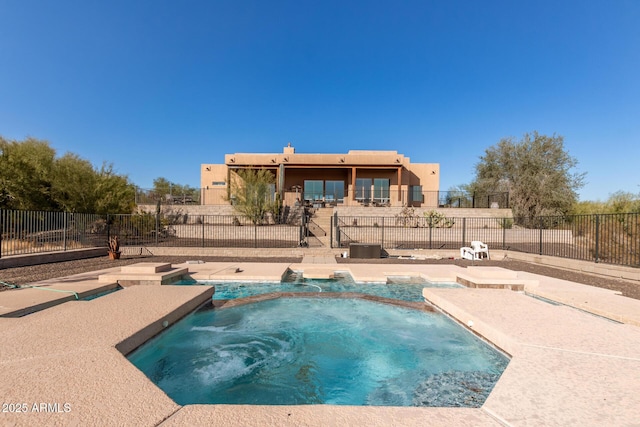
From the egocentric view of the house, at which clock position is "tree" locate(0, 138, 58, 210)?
The tree is roughly at 2 o'clock from the house.

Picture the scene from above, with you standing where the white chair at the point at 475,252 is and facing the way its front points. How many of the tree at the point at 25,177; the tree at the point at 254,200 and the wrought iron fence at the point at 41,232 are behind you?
0

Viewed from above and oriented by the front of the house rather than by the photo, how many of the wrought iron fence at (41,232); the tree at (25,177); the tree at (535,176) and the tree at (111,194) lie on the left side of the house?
1

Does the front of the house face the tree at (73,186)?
no

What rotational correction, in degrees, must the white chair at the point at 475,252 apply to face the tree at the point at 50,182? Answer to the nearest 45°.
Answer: approximately 45° to its right

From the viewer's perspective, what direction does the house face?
toward the camera

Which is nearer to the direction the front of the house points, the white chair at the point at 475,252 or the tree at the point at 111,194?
the white chair

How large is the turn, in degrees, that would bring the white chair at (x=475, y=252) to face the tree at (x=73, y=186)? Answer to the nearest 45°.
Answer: approximately 45° to its right

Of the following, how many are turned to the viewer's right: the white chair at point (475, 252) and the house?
0

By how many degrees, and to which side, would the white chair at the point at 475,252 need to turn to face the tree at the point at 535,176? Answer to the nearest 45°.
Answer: approximately 135° to its right

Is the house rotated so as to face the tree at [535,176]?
no

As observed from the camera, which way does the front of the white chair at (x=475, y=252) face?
facing the viewer and to the left of the viewer
